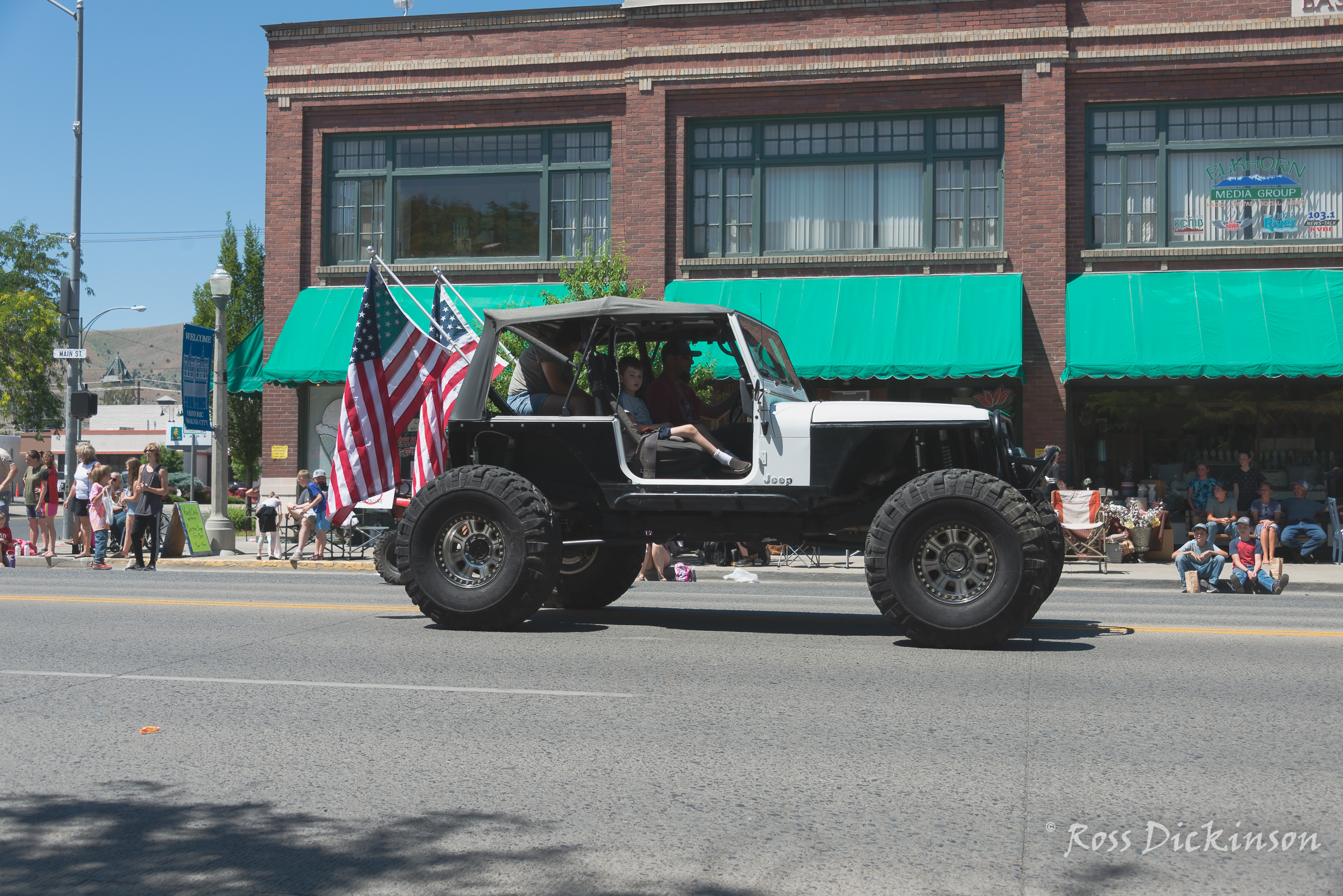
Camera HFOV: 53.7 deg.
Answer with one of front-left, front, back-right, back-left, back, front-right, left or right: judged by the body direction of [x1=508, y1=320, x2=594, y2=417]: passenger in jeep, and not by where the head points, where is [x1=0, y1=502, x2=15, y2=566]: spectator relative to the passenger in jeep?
back-left

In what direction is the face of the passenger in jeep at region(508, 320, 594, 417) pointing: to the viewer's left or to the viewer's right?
to the viewer's right

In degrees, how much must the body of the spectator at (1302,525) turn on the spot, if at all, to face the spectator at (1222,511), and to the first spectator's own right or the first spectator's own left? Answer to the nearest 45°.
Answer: approximately 45° to the first spectator's own right

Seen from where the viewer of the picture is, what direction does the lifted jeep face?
facing to the right of the viewer

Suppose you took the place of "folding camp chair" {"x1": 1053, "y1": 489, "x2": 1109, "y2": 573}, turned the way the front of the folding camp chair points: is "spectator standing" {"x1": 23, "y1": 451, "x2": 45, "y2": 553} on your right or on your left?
on your right

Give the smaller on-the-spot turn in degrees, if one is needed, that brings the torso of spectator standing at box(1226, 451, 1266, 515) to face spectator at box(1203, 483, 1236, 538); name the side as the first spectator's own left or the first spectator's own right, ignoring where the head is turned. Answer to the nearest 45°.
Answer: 0° — they already face them

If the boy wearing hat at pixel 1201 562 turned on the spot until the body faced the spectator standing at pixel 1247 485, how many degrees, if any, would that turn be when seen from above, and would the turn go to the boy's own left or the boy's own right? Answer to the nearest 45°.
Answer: approximately 180°

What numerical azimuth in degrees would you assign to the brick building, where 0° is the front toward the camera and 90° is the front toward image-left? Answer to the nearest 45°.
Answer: approximately 0°
